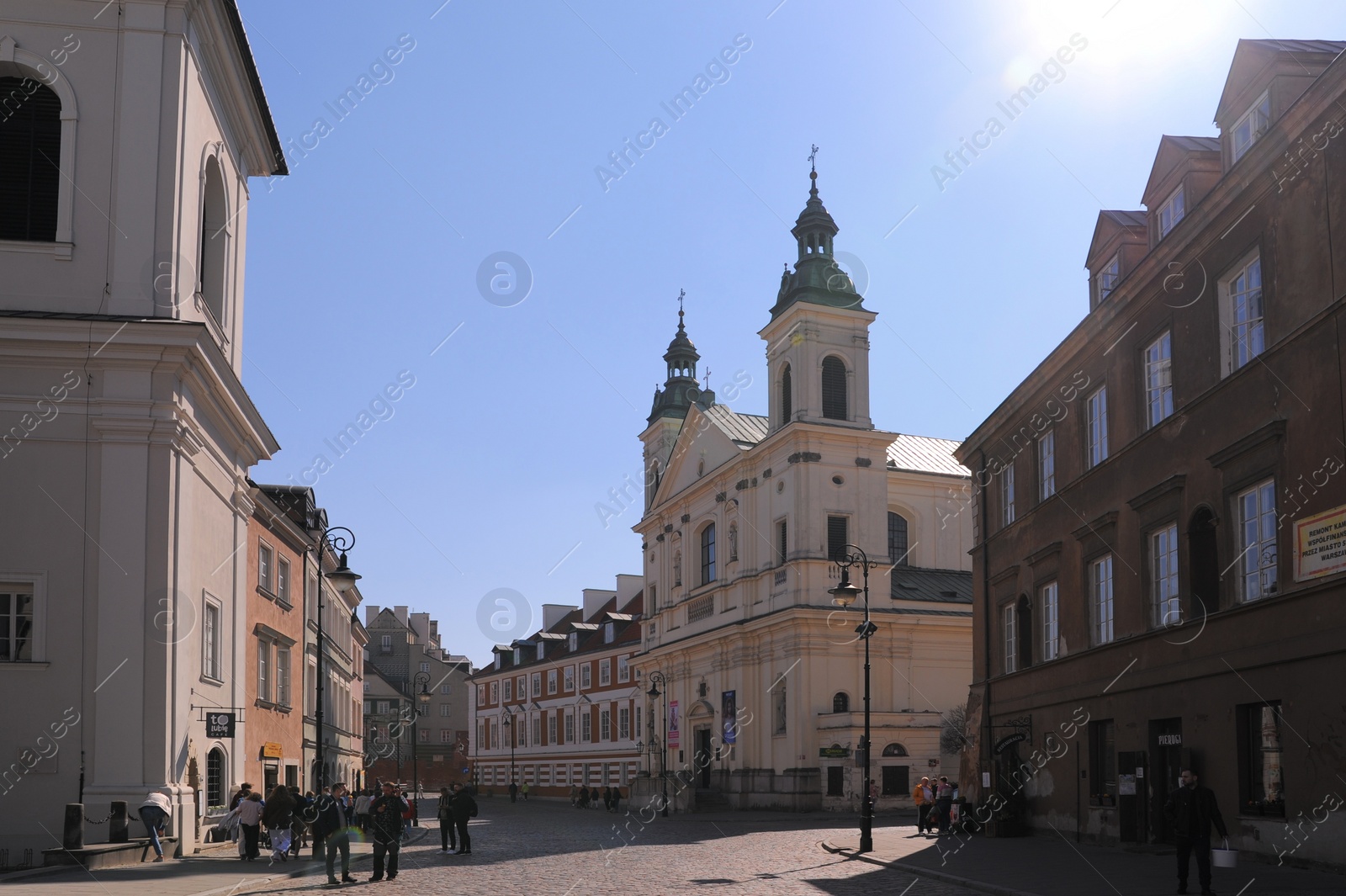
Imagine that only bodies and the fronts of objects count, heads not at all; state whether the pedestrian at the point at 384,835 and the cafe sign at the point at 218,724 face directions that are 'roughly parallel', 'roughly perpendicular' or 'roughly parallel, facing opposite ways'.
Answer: roughly parallel

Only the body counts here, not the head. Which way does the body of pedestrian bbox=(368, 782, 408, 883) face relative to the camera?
toward the camera

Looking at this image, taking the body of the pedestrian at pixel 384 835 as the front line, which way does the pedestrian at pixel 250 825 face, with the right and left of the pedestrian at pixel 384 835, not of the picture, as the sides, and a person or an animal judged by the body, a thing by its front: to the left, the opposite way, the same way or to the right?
the opposite way

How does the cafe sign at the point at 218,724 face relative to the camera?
toward the camera

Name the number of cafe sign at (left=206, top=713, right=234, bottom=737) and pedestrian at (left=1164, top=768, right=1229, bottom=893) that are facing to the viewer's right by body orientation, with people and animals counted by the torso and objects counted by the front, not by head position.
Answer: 0
